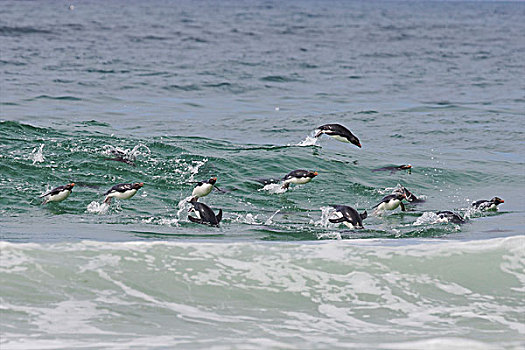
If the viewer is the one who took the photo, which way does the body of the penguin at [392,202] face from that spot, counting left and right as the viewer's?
facing to the right of the viewer

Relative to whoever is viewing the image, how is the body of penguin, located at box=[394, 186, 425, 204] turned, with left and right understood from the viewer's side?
facing to the right of the viewer

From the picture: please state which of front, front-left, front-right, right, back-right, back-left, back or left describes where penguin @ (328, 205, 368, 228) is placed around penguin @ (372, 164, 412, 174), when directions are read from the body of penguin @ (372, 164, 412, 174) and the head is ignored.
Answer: right

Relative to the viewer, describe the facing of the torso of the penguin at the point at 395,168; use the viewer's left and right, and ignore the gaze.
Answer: facing to the right of the viewer

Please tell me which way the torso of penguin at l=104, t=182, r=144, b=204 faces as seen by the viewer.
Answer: to the viewer's right

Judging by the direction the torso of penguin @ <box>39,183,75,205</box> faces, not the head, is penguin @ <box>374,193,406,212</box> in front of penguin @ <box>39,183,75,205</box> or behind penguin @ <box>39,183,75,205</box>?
in front

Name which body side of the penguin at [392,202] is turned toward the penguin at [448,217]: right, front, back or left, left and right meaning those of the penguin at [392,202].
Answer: front

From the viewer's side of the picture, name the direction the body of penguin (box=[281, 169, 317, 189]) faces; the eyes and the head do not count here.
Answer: to the viewer's right

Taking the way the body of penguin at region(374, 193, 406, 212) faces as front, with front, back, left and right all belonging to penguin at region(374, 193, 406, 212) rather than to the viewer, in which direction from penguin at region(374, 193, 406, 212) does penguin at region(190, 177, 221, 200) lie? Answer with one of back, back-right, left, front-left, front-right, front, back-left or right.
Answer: back

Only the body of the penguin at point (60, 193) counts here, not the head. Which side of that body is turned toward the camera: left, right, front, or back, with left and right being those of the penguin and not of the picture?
right

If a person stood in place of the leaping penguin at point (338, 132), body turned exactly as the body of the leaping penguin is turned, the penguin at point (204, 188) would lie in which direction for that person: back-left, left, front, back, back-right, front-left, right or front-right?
back-right

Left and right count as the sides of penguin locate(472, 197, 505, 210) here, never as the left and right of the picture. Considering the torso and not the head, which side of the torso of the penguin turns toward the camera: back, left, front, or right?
right

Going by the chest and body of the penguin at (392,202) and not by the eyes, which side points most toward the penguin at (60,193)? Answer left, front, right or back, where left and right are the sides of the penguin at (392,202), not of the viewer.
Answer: back
